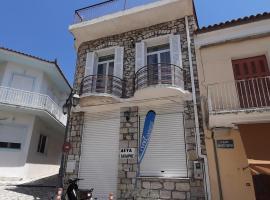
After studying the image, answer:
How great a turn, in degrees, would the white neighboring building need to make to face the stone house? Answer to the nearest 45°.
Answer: approximately 45° to its left

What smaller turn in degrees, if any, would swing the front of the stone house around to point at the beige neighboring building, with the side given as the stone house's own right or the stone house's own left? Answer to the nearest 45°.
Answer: approximately 90° to the stone house's own left

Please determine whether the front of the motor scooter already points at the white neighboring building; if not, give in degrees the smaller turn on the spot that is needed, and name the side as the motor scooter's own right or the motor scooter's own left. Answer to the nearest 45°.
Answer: approximately 45° to the motor scooter's own right

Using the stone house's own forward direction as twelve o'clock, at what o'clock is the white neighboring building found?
The white neighboring building is roughly at 4 o'clock from the stone house.

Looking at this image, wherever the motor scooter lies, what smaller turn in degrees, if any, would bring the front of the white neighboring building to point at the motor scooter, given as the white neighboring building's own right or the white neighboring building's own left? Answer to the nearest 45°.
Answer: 0° — it already faces it

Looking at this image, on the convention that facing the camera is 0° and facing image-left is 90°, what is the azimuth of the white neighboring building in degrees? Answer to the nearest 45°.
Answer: approximately 0°

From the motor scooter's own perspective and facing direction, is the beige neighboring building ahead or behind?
behind

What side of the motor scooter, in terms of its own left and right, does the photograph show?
left
